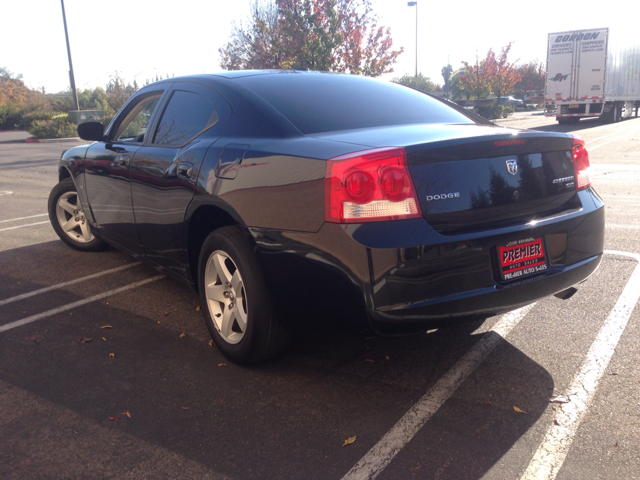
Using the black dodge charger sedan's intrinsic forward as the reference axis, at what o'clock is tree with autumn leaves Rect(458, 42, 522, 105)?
The tree with autumn leaves is roughly at 2 o'clock from the black dodge charger sedan.

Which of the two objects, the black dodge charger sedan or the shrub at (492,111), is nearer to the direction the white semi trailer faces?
the shrub

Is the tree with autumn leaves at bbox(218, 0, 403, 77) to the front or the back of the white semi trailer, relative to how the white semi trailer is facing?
to the back

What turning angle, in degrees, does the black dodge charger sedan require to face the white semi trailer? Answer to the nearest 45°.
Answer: approximately 90° to its right

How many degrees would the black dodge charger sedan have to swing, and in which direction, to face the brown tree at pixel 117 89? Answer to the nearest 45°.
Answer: approximately 45° to its right

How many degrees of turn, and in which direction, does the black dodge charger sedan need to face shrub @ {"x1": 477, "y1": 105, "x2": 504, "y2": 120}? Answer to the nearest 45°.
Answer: approximately 45° to its right

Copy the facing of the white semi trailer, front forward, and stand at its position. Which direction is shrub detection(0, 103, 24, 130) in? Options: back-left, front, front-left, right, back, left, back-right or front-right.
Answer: back-left

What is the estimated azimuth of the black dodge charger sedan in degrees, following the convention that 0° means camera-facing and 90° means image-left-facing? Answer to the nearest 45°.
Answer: approximately 135°

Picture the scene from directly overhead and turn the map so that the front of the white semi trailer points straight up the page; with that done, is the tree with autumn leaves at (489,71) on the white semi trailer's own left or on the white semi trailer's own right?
on the white semi trailer's own left

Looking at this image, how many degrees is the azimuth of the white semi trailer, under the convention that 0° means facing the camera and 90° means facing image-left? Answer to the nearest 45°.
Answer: approximately 225°

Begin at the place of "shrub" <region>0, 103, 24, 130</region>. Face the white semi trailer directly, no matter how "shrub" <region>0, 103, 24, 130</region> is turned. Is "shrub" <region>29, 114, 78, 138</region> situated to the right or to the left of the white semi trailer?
right

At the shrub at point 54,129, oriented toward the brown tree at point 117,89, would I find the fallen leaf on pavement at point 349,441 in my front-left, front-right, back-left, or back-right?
back-right
